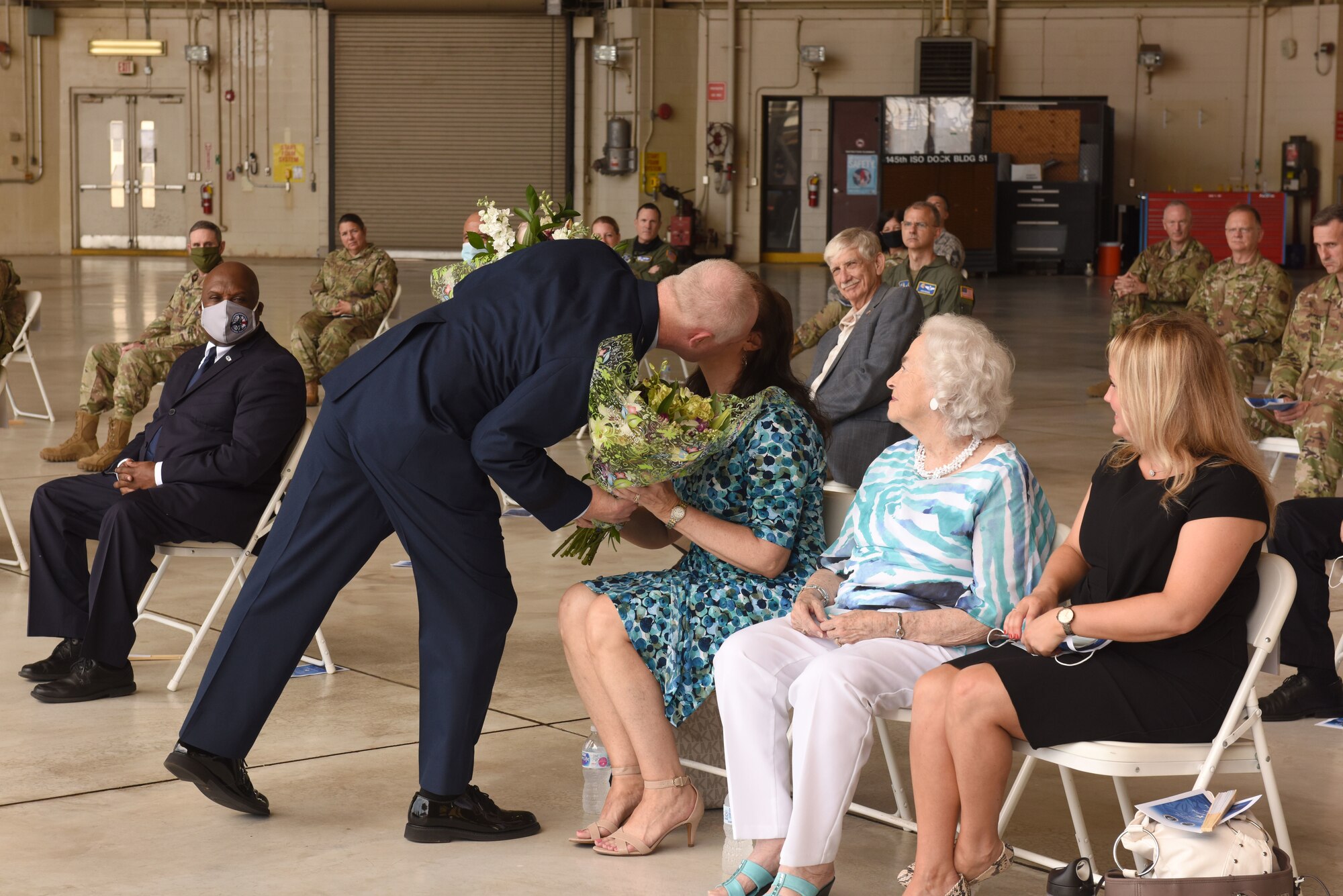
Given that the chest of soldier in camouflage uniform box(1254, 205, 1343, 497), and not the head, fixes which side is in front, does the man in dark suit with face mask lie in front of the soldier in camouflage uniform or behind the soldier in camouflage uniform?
in front

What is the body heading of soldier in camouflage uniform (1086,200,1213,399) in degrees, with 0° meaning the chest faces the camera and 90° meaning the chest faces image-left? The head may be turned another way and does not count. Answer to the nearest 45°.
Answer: approximately 45°

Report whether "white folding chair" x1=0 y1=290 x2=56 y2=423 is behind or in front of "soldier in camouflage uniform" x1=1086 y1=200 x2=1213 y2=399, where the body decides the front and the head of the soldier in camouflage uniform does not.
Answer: in front

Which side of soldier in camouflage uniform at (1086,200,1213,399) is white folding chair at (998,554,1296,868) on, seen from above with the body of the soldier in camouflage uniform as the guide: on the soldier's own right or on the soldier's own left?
on the soldier's own left

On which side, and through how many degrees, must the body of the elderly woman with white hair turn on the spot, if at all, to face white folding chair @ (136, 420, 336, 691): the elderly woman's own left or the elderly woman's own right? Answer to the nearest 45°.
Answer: approximately 90° to the elderly woman's own right

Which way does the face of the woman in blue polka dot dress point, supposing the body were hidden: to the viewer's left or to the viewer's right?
to the viewer's left

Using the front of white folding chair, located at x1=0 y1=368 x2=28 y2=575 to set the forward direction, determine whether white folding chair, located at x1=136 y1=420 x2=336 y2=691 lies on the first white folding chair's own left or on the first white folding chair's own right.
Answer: on the first white folding chair's own left
